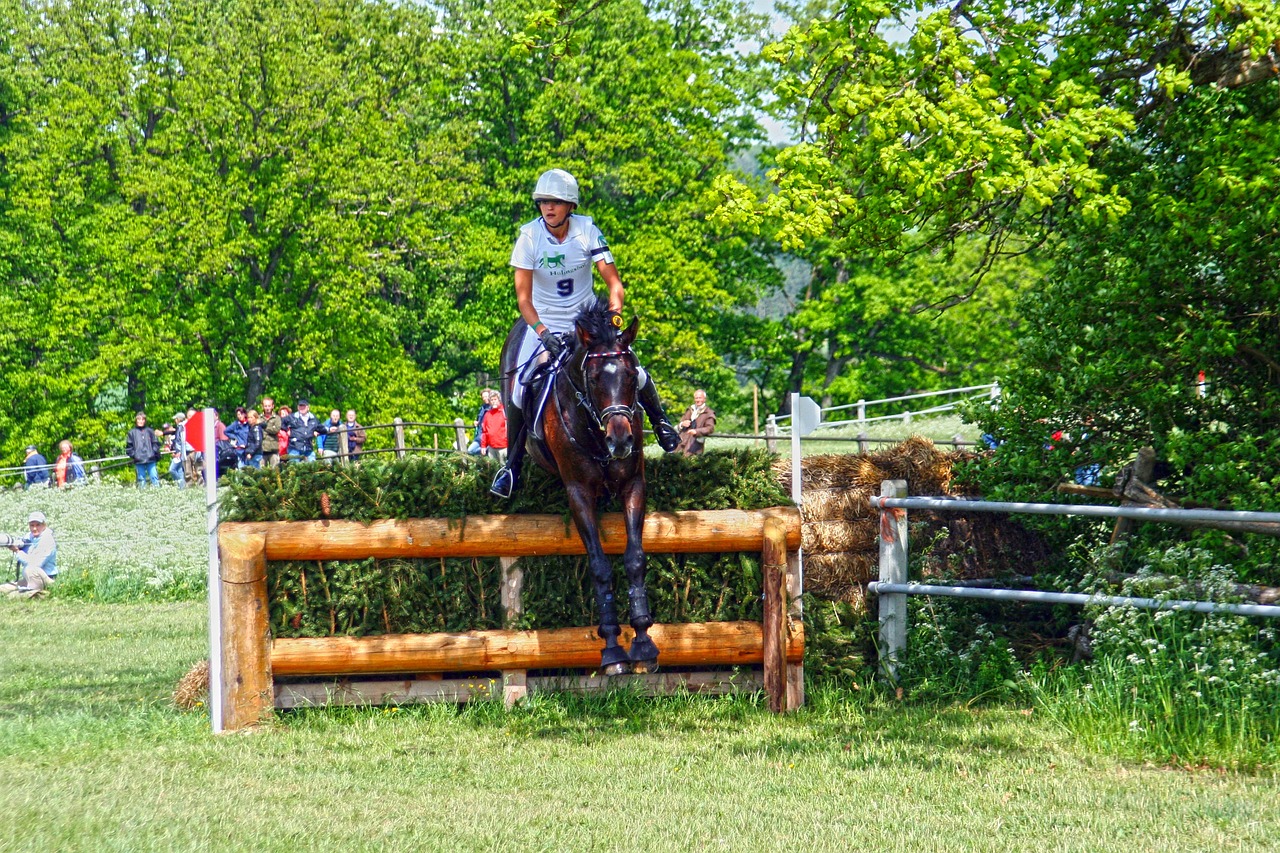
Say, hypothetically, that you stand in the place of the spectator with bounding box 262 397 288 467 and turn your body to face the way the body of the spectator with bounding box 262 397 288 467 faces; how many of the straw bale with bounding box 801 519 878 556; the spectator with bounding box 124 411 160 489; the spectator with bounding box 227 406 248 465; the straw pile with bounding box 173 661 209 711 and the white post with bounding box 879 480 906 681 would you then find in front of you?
3

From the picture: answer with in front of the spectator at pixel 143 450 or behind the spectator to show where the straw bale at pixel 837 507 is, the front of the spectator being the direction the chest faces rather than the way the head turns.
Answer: in front

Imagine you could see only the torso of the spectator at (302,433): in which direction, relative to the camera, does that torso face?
toward the camera

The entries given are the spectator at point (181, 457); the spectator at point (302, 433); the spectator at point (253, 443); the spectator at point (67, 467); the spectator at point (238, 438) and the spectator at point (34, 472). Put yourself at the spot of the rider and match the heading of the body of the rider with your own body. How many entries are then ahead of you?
0

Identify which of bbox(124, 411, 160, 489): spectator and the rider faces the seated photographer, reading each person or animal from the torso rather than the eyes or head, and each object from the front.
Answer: the spectator

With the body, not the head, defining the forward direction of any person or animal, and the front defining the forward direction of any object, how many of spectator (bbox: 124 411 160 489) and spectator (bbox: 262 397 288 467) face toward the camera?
2

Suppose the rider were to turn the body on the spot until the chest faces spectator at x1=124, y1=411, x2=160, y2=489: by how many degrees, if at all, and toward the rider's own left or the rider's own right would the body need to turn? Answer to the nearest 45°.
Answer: approximately 135° to the rider's own right

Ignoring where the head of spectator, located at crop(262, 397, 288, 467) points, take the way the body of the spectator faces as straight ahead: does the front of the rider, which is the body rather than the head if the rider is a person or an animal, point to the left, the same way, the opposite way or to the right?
the same way

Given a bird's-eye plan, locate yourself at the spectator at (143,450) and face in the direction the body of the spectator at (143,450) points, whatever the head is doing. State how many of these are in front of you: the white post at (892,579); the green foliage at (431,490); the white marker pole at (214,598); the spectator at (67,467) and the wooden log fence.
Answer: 4

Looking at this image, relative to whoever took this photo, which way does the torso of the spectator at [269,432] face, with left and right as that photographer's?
facing the viewer

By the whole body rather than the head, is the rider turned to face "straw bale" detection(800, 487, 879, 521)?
no

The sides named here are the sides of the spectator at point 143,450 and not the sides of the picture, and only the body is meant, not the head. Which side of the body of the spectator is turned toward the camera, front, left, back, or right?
front

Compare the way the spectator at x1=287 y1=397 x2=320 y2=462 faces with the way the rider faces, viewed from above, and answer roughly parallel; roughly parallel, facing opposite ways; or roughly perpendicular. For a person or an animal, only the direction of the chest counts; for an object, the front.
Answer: roughly parallel

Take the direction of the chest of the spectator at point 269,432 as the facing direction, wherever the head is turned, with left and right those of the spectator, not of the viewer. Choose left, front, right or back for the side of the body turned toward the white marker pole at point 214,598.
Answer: front

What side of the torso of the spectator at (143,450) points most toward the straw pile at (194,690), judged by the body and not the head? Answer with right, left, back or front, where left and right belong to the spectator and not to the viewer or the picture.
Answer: front

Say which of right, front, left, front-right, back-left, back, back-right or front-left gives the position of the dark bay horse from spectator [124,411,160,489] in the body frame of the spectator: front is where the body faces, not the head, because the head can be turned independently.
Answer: front
